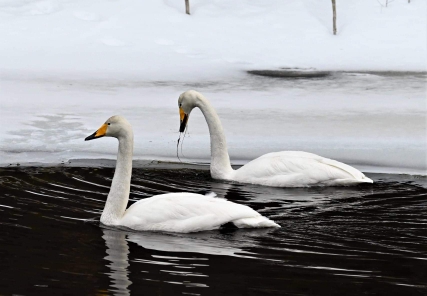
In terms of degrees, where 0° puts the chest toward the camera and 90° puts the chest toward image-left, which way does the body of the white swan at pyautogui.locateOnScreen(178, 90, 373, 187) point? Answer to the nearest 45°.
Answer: approximately 90°
